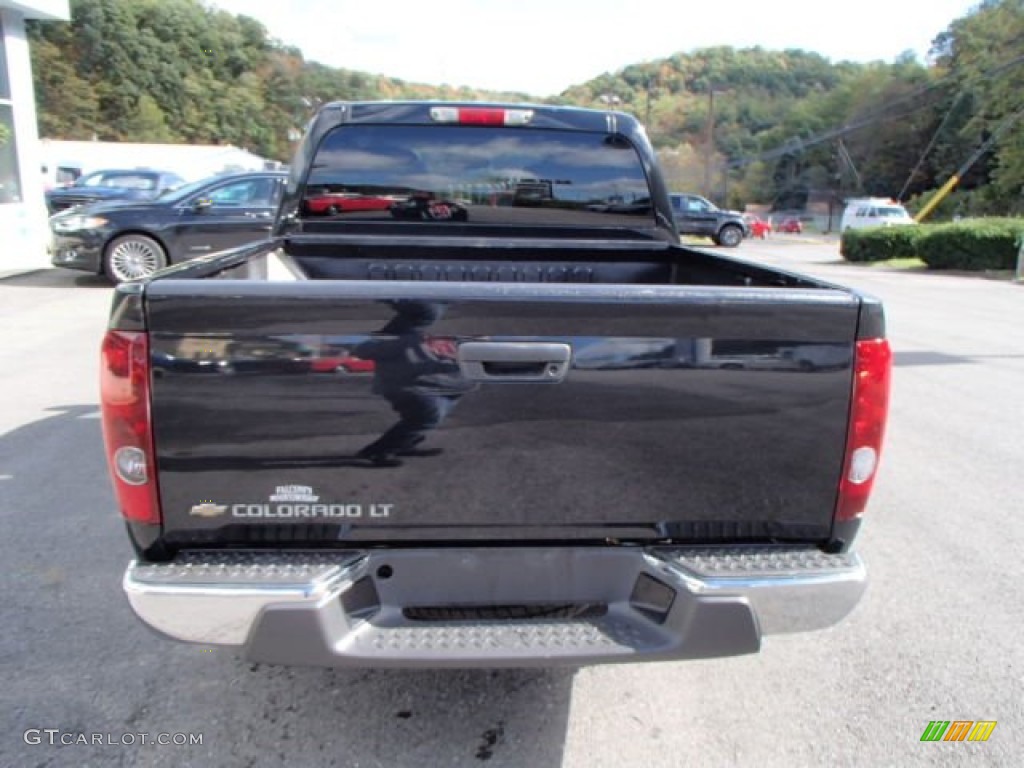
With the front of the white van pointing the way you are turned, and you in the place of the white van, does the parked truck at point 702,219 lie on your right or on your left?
on your right

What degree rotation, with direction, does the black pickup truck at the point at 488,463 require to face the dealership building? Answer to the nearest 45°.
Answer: approximately 45° to its left

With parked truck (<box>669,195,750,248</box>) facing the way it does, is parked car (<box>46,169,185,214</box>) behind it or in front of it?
behind

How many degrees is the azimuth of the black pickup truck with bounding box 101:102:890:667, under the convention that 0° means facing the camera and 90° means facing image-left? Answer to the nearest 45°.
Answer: approximately 180°

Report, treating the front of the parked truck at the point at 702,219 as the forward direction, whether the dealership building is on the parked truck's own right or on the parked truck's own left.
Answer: on the parked truck's own right

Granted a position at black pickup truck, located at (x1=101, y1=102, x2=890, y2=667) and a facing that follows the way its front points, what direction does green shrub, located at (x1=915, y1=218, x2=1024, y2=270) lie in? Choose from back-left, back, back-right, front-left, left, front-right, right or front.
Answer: front-right

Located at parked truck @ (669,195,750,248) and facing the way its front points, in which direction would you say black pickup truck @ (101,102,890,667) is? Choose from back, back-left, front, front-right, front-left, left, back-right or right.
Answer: right

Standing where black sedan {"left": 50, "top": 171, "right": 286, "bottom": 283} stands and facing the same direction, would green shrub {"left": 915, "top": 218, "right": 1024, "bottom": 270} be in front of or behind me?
behind

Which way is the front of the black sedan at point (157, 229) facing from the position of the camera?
facing to the left of the viewer

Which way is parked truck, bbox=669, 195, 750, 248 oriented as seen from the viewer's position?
to the viewer's right
